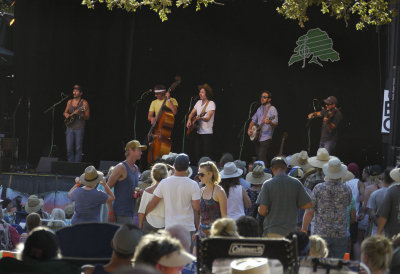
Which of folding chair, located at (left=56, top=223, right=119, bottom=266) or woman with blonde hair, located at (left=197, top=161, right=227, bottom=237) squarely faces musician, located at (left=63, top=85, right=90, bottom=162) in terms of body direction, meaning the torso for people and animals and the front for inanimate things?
the folding chair

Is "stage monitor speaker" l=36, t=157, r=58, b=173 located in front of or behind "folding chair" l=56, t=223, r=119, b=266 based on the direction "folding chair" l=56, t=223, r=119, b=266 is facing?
in front

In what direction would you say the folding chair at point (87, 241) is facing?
away from the camera

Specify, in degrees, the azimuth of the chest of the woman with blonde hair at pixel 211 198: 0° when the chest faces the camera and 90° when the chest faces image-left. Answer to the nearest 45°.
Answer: approximately 45°

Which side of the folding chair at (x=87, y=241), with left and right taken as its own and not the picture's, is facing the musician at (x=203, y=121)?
front

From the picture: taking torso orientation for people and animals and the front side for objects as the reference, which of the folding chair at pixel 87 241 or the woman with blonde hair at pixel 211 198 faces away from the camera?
the folding chair

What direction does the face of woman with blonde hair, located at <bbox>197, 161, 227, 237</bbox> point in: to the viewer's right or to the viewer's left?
to the viewer's left

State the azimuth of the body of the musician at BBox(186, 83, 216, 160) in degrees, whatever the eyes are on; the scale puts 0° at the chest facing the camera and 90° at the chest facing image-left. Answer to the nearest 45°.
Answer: approximately 45°

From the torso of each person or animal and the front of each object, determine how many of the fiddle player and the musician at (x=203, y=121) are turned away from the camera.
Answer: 0

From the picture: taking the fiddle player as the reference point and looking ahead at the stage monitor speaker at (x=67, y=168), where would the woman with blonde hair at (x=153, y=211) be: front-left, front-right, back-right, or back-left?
front-left

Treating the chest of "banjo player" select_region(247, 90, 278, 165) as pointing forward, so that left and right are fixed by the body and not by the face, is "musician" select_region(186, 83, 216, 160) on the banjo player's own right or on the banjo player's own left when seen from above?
on the banjo player's own right

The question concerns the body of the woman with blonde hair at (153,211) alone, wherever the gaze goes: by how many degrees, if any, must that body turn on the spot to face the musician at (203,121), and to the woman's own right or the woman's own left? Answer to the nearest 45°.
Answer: approximately 45° to the woman's own left

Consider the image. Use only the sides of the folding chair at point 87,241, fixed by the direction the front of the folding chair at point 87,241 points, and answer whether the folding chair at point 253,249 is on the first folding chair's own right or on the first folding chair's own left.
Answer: on the first folding chair's own right

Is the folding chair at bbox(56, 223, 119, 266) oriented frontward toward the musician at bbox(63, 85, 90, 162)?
yes

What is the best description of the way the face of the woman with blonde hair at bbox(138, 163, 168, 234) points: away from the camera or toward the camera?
away from the camera

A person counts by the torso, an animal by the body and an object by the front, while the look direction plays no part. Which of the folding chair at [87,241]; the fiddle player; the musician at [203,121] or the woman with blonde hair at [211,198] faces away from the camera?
the folding chair
